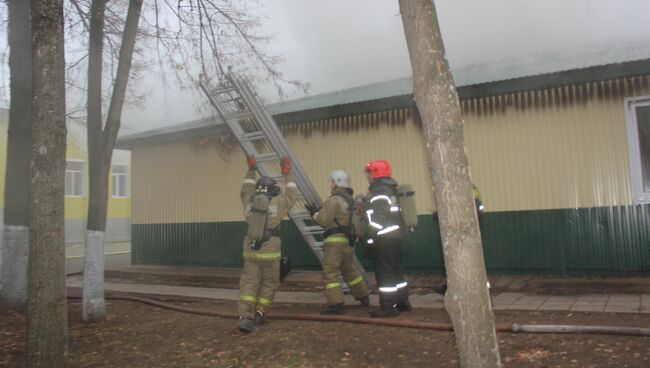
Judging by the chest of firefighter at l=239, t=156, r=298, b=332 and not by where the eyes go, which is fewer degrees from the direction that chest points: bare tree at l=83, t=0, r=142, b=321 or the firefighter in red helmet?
the firefighter in red helmet

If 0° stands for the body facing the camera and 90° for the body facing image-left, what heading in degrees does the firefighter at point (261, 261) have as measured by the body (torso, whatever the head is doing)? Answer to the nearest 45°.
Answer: approximately 225°

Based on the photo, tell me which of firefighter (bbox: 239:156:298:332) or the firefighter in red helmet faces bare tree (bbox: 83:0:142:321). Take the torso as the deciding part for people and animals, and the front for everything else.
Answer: the firefighter in red helmet

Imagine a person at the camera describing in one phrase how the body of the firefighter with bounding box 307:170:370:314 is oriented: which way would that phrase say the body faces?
to the viewer's left

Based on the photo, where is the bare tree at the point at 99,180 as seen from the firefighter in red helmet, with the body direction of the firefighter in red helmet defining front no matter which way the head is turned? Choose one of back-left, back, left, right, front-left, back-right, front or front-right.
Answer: front

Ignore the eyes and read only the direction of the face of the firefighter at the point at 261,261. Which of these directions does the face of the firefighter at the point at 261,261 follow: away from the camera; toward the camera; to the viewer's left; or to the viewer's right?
away from the camera

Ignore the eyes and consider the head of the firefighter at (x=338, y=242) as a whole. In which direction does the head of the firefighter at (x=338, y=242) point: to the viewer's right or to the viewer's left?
to the viewer's left

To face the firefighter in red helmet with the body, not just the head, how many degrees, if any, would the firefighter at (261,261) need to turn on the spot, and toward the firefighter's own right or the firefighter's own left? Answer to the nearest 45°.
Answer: approximately 45° to the firefighter's own right

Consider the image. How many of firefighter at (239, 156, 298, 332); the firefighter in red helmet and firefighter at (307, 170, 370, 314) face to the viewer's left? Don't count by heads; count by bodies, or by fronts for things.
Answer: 2

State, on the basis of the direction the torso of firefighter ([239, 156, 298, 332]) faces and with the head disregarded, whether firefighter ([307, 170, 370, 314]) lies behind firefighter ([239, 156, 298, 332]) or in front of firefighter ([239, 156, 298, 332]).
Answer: in front

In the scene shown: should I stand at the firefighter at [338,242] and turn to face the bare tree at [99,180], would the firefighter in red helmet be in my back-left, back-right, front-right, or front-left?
back-left

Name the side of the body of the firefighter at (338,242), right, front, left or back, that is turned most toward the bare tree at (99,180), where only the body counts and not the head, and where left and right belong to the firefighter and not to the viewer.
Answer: front
